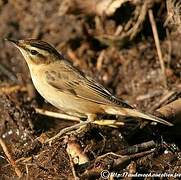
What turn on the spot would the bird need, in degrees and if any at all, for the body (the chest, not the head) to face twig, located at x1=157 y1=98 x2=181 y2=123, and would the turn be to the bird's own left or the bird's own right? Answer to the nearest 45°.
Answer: approximately 180°

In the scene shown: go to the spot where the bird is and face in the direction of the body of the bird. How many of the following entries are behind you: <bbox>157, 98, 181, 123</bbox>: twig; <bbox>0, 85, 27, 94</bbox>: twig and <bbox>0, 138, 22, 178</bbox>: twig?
1

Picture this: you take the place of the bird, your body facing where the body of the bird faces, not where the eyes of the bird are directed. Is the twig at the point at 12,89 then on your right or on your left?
on your right

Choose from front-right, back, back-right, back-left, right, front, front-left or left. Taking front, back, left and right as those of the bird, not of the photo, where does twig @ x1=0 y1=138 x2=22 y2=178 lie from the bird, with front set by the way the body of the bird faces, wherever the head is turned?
front-left

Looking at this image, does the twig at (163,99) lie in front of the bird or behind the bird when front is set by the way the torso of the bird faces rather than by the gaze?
behind

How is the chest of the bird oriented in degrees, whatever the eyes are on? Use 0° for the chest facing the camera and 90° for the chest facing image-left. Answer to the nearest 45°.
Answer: approximately 90°

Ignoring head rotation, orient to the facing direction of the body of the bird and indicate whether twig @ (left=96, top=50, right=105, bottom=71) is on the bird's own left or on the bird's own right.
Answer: on the bird's own right
